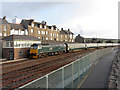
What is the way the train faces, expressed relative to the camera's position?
facing the viewer and to the left of the viewer
